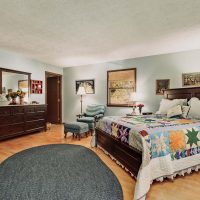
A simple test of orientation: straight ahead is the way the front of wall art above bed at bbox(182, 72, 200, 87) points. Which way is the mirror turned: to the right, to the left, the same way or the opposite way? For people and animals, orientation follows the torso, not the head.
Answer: to the left

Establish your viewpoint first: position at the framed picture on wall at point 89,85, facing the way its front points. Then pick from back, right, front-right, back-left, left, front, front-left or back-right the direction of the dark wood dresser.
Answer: front-right

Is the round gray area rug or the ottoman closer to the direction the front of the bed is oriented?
the round gray area rug

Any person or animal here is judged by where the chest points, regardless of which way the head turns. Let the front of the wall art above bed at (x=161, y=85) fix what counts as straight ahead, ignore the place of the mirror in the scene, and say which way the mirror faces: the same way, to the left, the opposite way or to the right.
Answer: to the left

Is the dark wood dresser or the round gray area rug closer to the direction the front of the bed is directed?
the round gray area rug

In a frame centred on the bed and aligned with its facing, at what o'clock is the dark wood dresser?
The dark wood dresser is roughly at 2 o'clock from the bed.

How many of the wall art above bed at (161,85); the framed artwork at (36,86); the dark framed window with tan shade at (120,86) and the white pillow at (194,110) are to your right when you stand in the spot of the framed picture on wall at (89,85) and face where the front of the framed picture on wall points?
1

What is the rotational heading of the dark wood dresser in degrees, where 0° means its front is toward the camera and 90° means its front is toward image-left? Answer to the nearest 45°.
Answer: approximately 315°

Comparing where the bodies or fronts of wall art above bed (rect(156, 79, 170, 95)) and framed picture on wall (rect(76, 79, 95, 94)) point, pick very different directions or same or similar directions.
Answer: same or similar directions

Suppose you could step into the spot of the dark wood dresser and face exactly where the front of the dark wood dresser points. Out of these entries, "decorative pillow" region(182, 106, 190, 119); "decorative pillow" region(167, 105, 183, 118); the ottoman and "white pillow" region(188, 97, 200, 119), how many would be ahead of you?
4

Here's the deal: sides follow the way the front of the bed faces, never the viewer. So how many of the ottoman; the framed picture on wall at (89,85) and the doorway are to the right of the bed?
3

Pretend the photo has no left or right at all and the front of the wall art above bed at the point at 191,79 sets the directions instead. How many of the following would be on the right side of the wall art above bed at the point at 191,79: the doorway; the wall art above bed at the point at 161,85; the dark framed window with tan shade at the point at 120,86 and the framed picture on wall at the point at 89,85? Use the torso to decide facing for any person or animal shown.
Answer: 4

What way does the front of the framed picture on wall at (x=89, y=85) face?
toward the camera

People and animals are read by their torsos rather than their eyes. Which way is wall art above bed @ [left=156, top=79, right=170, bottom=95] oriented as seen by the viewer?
toward the camera

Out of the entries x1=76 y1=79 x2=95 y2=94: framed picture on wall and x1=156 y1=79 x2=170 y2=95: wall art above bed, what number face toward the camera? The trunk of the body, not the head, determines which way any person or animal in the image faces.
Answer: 2

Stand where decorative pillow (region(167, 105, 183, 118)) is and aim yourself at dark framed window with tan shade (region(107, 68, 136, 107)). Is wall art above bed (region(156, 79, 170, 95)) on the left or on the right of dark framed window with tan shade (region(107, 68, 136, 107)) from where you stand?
right

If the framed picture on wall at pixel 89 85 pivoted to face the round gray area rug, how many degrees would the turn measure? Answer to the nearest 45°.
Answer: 0° — it already faces it
